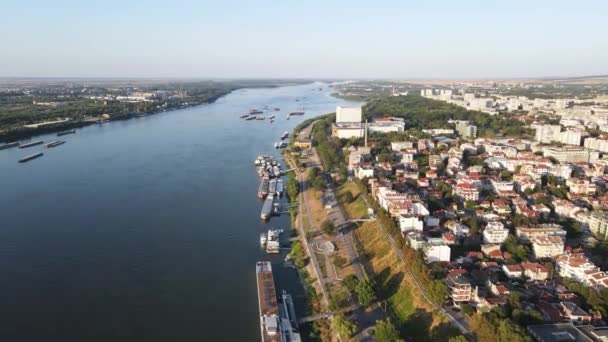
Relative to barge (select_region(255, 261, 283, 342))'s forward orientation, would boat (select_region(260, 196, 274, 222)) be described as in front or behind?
in front

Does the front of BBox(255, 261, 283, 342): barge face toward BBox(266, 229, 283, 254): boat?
yes

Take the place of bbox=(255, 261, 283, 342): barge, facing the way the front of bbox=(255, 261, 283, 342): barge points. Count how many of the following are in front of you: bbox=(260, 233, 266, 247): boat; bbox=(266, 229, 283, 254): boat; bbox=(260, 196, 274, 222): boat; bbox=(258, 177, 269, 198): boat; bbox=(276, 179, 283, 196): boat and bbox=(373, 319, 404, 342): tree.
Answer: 5

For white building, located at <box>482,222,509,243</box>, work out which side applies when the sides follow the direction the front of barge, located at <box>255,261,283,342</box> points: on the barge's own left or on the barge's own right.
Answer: on the barge's own right

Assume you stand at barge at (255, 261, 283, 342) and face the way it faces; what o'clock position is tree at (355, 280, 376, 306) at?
The tree is roughly at 3 o'clock from the barge.

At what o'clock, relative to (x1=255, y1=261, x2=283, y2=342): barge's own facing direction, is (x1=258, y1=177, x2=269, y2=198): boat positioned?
The boat is roughly at 12 o'clock from the barge.

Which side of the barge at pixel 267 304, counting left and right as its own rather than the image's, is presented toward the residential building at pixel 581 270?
right

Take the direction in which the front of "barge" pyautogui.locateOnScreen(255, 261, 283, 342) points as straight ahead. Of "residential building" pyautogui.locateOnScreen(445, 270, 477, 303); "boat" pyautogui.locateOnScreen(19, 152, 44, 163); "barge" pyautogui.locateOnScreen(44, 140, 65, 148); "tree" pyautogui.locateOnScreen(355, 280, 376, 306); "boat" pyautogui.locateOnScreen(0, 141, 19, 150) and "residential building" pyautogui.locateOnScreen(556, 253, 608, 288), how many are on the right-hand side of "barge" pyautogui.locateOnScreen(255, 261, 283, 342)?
3

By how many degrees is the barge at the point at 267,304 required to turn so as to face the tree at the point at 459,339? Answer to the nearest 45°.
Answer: approximately 135° to its right

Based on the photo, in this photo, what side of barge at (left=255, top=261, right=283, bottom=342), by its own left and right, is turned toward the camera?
back

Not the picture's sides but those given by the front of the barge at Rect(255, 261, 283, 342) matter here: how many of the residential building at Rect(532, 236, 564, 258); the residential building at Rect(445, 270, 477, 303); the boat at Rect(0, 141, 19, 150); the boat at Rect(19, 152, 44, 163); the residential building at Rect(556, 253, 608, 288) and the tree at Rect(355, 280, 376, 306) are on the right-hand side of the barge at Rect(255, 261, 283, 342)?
4

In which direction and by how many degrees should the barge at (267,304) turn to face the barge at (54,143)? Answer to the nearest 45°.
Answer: approximately 45° to its left

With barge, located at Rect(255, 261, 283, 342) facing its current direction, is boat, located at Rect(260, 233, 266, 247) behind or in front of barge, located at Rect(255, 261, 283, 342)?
in front

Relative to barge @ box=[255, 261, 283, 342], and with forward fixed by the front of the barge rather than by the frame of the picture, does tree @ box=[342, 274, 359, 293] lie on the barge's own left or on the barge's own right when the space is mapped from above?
on the barge's own right

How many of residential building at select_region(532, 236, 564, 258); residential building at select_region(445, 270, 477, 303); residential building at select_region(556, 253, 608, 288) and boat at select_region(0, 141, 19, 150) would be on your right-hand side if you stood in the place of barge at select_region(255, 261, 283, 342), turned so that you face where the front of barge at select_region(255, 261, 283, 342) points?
3
